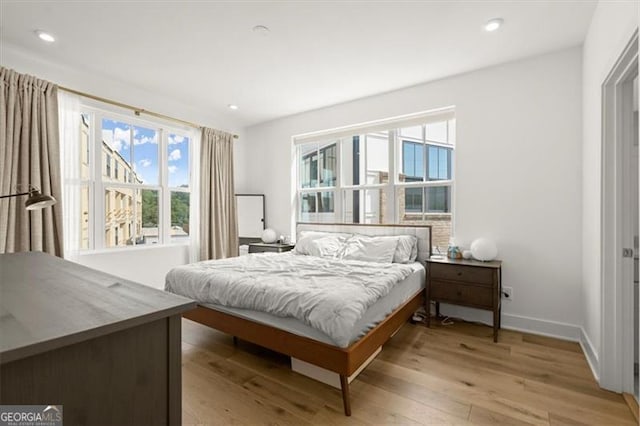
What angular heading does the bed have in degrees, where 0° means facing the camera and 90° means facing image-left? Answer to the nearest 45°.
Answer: approximately 45°

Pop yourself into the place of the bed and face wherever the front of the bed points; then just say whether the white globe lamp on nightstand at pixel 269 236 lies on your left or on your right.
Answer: on your right

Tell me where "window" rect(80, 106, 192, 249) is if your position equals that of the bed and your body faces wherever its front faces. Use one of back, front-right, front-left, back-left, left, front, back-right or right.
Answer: right

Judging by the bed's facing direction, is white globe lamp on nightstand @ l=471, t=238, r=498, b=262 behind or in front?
behind

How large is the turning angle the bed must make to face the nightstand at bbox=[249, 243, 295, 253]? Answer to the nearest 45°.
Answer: approximately 135° to its right

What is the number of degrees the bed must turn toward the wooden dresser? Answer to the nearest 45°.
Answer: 0° — it already faces it

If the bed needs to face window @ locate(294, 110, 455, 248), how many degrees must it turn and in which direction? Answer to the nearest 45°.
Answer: approximately 180°

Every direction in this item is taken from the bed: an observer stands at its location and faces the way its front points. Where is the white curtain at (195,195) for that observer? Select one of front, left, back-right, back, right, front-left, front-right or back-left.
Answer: right

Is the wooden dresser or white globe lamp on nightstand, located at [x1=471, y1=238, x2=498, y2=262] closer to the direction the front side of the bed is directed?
the wooden dresser

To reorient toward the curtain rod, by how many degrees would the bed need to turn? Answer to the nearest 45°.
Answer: approximately 90° to its right
